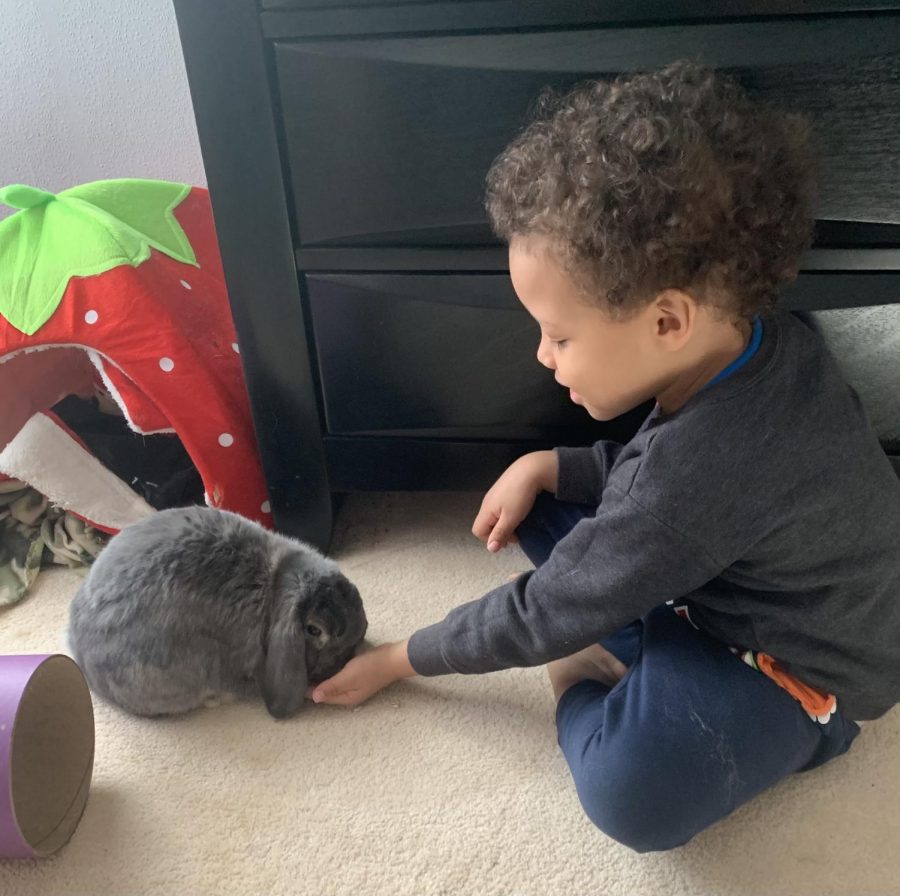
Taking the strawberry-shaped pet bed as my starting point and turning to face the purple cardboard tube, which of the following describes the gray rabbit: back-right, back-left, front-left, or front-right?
front-left

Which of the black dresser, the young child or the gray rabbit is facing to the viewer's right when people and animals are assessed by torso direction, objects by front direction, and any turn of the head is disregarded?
the gray rabbit

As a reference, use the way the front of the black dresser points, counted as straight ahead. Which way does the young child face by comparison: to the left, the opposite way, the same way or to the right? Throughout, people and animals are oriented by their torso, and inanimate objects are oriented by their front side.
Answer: to the right

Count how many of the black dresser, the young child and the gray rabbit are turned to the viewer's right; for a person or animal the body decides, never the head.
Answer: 1

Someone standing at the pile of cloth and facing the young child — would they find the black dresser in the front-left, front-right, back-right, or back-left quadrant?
front-left

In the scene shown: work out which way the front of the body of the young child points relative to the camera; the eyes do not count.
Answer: to the viewer's left

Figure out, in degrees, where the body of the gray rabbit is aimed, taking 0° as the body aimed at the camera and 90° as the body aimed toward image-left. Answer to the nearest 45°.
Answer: approximately 270°

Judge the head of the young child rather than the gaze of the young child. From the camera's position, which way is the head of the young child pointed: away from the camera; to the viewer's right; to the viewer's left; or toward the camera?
to the viewer's left

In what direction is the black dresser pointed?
toward the camera
